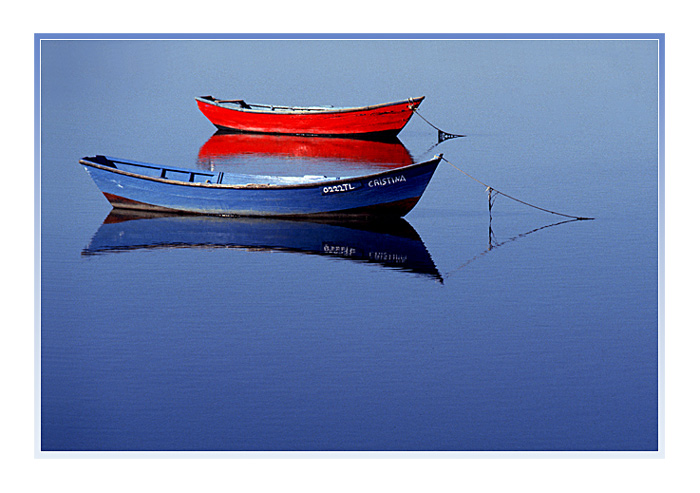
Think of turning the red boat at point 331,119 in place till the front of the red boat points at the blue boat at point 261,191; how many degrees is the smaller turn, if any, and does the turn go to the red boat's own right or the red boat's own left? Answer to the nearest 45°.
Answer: approximately 90° to the red boat's own right

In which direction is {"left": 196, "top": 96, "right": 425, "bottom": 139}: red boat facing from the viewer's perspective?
to the viewer's right

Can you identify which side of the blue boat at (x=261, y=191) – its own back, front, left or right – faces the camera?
right

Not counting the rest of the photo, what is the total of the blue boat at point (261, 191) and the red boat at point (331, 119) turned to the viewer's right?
2

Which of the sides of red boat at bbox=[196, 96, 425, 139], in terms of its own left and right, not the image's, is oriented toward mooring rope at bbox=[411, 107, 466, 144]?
front
